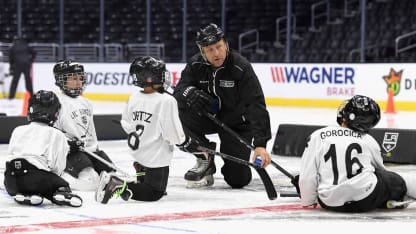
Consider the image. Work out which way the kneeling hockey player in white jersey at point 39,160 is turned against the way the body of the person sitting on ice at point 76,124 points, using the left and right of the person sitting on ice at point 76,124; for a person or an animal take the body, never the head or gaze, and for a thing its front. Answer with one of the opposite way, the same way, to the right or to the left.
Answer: to the left

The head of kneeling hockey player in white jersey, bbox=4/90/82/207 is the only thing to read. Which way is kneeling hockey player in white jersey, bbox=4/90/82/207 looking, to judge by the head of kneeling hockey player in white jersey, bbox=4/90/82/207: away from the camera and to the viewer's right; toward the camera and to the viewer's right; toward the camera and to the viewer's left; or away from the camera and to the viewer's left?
away from the camera and to the viewer's right

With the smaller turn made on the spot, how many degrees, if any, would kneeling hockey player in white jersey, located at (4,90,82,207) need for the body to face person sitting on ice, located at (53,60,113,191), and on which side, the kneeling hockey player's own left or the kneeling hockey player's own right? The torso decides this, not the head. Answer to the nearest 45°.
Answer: approximately 45° to the kneeling hockey player's own left

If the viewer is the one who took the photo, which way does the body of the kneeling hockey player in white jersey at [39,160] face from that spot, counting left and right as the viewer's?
facing away from the viewer and to the right of the viewer

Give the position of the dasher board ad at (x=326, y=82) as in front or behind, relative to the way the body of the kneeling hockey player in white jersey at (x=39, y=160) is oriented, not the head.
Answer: in front

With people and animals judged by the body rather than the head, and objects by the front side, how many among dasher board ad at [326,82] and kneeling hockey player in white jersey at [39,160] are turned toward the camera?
1

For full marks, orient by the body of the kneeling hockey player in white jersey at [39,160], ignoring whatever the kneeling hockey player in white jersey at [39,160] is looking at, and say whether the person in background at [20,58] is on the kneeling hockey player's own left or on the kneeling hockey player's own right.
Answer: on the kneeling hockey player's own left

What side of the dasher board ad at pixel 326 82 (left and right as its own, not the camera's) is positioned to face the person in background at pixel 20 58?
right

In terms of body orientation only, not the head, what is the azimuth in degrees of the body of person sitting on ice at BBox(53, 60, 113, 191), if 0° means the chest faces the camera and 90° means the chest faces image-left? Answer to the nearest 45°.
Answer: approximately 315°

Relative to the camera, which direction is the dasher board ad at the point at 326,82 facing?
toward the camera

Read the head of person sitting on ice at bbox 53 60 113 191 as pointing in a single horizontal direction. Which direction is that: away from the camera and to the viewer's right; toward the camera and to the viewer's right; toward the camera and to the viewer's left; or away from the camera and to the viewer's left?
toward the camera and to the viewer's right

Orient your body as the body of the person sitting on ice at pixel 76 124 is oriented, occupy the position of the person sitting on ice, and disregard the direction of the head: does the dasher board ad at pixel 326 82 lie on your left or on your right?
on your left

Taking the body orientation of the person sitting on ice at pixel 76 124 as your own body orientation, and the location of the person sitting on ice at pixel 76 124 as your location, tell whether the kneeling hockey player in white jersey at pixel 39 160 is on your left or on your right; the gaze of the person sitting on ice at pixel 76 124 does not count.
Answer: on your right
